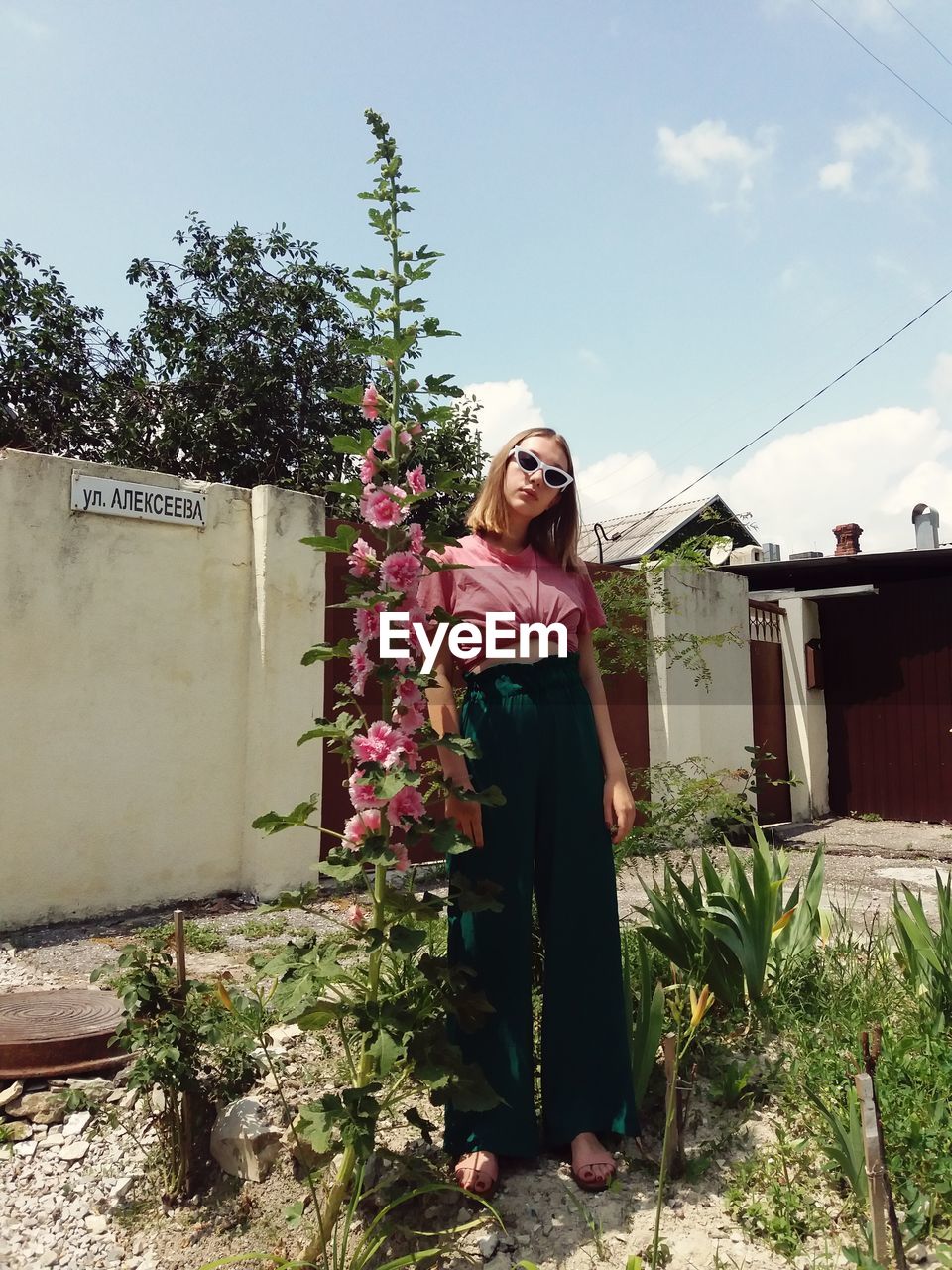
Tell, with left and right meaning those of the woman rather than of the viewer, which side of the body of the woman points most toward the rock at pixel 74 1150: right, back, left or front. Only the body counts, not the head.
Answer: right

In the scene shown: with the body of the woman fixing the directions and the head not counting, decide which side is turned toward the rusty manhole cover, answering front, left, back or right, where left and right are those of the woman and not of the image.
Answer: right

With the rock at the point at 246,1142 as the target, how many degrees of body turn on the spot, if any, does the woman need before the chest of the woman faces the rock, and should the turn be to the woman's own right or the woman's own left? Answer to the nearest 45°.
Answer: approximately 90° to the woman's own right

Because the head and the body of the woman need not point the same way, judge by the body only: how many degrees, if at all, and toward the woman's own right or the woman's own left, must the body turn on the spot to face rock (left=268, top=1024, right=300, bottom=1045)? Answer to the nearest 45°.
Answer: approximately 135° to the woman's own right

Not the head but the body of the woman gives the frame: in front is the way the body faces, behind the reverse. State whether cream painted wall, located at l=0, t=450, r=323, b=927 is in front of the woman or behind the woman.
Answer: behind

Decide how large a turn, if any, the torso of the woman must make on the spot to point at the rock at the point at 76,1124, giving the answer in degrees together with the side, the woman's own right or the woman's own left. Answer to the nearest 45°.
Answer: approximately 90° to the woman's own right

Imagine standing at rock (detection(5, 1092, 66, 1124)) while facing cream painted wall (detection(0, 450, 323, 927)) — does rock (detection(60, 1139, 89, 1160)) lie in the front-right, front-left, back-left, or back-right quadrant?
back-right

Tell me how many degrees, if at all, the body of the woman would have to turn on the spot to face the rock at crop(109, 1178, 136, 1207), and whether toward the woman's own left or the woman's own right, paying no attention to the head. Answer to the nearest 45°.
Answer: approximately 90° to the woman's own right

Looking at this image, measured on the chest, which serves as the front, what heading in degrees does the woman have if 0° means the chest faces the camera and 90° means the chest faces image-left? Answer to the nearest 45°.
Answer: approximately 0°
